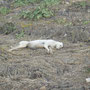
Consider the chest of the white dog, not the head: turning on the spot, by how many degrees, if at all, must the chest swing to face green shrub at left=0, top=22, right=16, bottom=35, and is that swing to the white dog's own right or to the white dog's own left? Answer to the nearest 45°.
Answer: approximately 135° to the white dog's own left

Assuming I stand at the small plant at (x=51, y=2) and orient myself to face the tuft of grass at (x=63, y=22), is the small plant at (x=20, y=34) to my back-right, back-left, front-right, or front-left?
front-right

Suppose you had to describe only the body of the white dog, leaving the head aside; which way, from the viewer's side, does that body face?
to the viewer's right

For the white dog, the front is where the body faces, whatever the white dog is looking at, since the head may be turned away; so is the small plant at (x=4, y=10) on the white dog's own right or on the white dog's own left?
on the white dog's own left

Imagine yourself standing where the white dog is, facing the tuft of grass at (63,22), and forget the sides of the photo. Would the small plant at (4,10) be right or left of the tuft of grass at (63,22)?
left

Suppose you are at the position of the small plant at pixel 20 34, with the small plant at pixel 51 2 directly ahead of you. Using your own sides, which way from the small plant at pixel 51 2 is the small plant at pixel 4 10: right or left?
left

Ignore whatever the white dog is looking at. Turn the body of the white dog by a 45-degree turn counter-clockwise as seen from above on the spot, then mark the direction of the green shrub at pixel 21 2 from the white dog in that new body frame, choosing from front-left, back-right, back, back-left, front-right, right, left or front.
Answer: front-left

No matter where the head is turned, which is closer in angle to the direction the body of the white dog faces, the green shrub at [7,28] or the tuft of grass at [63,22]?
the tuft of grass

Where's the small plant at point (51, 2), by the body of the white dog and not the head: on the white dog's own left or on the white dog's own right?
on the white dog's own left

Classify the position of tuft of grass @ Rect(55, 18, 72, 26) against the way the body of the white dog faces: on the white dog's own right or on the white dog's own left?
on the white dog's own left

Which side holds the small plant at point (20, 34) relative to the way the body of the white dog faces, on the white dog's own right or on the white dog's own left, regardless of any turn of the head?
on the white dog's own left

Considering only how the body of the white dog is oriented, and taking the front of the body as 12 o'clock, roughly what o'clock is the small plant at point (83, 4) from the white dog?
The small plant is roughly at 10 o'clock from the white dog.

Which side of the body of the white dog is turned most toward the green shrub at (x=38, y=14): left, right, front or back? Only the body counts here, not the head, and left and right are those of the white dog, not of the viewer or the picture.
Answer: left
